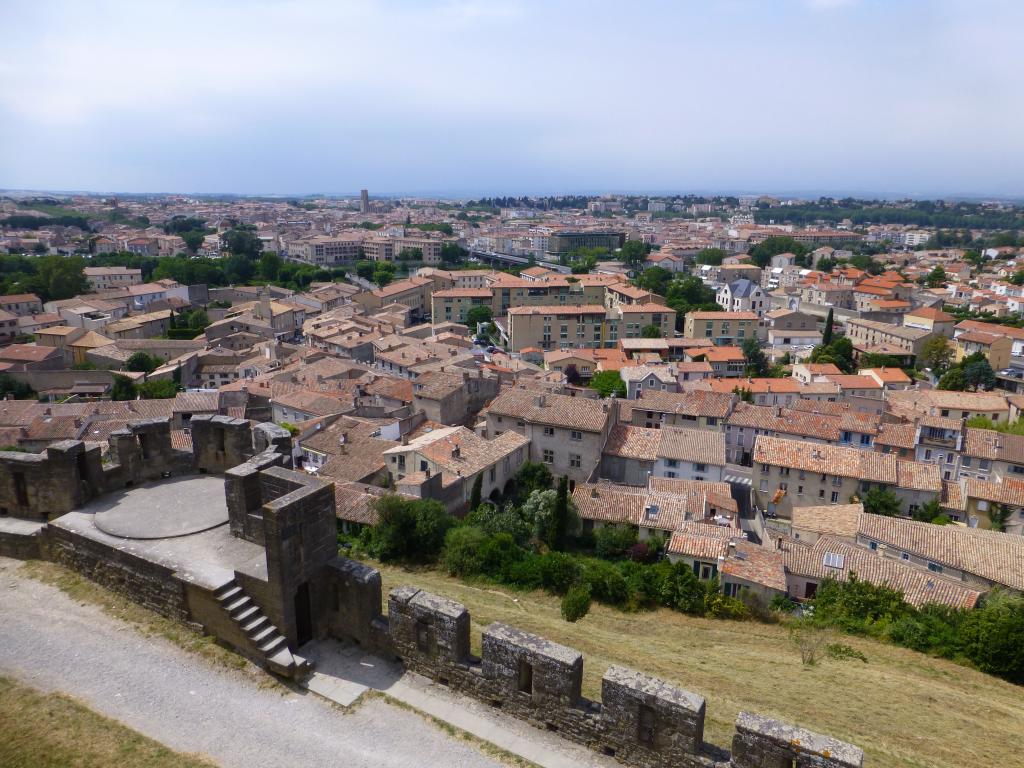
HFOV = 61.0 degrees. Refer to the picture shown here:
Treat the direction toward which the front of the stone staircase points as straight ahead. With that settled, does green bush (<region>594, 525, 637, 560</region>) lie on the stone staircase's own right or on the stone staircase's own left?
on the stone staircase's own left

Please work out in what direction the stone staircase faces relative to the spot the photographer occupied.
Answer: facing the viewer and to the right of the viewer

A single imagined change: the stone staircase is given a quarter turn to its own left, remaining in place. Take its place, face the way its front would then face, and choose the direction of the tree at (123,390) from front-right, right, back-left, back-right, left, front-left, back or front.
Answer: front-left

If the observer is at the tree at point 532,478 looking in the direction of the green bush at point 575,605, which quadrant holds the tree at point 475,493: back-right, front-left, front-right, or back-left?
front-right

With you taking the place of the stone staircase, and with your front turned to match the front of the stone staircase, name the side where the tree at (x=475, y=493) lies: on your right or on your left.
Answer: on your left

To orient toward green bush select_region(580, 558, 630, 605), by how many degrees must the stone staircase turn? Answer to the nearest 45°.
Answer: approximately 90° to its left

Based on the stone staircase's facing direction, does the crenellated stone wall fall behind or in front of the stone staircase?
in front

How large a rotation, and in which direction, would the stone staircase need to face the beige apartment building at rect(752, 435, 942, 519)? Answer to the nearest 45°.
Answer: approximately 90° to its left

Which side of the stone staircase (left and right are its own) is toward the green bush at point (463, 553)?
left

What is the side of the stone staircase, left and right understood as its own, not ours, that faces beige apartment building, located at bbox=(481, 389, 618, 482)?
left

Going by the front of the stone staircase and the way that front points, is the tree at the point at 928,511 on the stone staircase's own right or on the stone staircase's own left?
on the stone staircase's own left

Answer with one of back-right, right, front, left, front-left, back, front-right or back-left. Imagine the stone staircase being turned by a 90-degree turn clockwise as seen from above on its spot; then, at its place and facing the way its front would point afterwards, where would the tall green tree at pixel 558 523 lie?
back

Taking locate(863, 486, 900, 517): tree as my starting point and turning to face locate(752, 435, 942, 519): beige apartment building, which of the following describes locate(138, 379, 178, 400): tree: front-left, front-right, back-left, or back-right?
front-left

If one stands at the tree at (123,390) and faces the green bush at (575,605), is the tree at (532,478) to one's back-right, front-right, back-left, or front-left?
front-left

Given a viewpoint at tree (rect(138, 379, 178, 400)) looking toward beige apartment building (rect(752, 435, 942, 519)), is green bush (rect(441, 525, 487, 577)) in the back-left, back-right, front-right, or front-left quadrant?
front-right

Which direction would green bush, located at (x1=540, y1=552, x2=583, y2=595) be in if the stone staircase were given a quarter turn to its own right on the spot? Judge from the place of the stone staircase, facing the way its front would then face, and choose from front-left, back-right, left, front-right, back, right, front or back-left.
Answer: back
